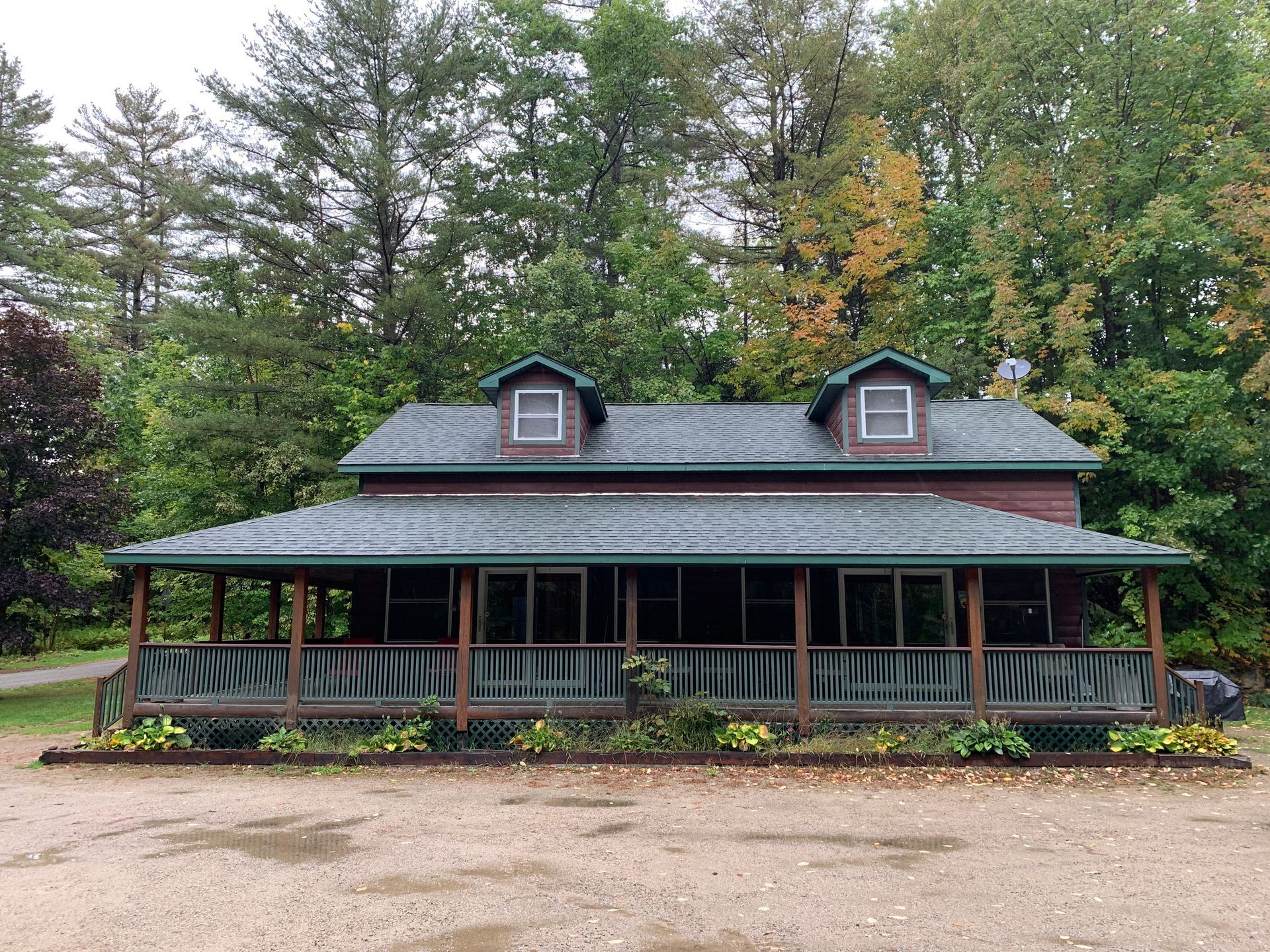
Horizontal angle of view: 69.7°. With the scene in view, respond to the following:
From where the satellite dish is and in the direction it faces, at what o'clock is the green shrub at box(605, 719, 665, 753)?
The green shrub is roughly at 1 o'clock from the satellite dish.

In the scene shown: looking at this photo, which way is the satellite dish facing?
toward the camera

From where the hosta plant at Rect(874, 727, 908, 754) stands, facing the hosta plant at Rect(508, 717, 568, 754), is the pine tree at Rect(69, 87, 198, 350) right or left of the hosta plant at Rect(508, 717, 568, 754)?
right

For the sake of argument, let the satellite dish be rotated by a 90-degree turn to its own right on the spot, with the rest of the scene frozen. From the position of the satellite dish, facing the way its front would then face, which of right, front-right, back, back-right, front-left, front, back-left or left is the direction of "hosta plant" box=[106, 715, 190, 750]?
front-left

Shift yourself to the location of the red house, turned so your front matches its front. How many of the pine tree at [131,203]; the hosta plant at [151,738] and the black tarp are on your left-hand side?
1

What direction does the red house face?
toward the camera

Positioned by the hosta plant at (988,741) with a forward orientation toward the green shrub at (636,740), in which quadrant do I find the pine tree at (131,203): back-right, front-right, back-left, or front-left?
front-right

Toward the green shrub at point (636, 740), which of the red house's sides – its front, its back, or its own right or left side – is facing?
front

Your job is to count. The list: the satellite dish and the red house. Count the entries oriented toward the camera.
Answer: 2

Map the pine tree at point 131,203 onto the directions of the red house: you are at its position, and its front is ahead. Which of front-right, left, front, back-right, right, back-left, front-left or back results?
back-right

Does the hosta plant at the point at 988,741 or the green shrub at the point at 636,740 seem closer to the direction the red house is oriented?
the green shrub

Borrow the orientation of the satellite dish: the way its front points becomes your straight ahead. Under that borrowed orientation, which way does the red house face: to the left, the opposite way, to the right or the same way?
the same way

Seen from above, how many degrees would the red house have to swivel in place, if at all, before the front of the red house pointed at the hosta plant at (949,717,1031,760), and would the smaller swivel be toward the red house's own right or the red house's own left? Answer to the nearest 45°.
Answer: approximately 45° to the red house's own left

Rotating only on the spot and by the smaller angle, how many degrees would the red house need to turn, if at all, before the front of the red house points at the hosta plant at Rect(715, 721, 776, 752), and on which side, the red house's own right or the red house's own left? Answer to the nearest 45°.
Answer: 0° — it already faces it

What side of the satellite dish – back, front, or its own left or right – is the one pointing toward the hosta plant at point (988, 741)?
front

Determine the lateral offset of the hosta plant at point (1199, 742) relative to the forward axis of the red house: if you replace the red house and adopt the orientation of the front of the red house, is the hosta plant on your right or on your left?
on your left

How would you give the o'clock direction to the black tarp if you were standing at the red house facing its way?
The black tarp is roughly at 9 o'clock from the red house.
